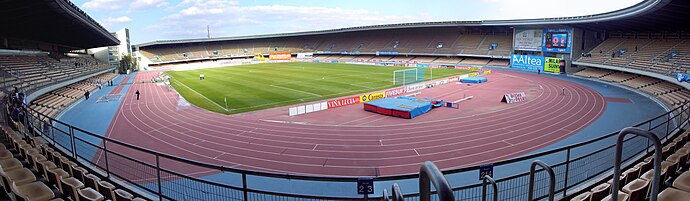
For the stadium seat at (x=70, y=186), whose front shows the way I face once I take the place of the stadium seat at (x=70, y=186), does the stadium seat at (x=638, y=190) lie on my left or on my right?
on my right

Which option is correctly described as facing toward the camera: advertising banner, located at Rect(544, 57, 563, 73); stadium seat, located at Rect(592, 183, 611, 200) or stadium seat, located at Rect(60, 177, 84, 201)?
the advertising banner

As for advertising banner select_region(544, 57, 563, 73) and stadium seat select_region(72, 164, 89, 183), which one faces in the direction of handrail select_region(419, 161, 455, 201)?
the advertising banner

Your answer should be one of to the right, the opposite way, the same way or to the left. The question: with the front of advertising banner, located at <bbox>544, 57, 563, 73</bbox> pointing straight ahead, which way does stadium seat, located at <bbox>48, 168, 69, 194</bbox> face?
the opposite way

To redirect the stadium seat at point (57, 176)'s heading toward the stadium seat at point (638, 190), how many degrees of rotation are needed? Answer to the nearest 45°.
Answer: approximately 90° to its right

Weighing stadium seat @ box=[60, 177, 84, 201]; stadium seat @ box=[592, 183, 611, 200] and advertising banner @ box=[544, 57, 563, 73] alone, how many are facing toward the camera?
1

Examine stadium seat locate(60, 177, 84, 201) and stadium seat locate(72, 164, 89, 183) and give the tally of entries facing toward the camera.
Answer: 0

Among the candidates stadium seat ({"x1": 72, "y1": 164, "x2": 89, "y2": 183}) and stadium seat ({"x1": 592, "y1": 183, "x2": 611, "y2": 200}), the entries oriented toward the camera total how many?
0

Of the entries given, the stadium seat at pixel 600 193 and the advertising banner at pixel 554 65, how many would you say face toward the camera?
1

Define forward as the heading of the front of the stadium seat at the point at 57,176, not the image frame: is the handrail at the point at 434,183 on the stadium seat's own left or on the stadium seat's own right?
on the stadium seat's own right

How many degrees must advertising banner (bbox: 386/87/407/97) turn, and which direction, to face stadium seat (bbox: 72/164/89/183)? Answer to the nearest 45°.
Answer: approximately 45° to its right

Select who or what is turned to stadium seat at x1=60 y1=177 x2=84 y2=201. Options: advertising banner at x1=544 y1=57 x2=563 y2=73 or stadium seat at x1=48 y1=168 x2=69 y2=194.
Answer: the advertising banner

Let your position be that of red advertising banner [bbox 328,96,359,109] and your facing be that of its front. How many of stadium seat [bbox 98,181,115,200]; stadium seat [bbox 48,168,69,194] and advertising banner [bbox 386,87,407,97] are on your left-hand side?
1

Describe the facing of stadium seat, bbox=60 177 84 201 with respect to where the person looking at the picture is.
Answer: facing away from the viewer and to the right of the viewer

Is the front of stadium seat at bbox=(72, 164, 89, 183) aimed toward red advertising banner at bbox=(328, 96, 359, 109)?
yes

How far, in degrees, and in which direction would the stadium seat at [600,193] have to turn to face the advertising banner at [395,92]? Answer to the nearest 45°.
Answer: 0° — it already faces it
